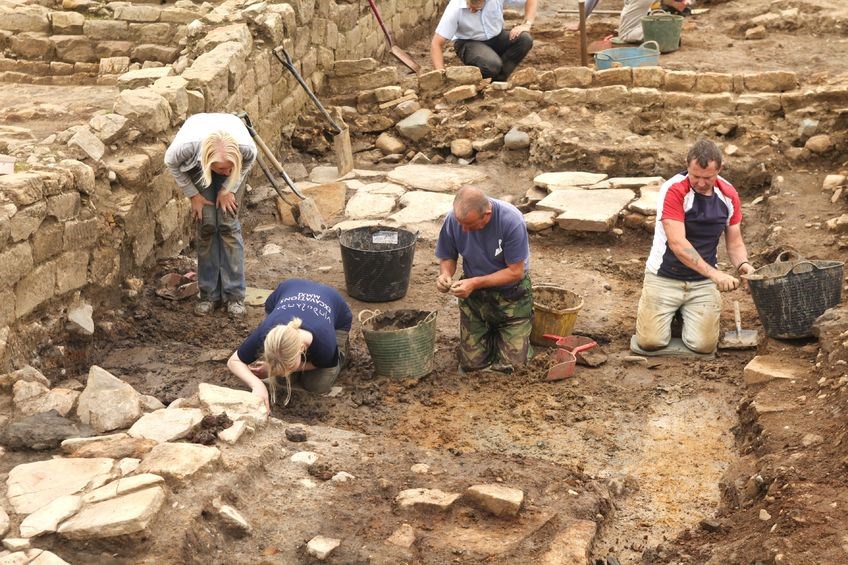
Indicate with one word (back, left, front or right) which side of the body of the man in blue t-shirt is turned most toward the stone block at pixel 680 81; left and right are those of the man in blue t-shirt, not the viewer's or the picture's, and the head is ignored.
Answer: back

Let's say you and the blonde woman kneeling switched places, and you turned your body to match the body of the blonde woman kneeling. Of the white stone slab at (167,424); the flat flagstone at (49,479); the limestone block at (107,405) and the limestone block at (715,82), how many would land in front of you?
3

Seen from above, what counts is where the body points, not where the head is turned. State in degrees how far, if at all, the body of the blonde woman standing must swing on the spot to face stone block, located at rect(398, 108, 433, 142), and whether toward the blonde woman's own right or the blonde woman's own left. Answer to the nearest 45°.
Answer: approximately 135° to the blonde woman's own left

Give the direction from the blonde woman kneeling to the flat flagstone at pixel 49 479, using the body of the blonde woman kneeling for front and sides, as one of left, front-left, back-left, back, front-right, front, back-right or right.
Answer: front

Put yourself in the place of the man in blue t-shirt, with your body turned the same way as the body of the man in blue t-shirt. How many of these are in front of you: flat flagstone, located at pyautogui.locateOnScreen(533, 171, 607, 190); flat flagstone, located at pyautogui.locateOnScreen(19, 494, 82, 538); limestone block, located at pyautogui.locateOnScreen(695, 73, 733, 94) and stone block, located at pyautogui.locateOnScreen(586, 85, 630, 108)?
1

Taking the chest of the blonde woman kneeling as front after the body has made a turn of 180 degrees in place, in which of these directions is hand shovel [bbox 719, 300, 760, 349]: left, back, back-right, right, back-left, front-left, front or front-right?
front-right

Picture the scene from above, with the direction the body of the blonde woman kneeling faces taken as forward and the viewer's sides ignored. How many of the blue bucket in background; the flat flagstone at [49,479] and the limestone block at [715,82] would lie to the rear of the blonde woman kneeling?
2

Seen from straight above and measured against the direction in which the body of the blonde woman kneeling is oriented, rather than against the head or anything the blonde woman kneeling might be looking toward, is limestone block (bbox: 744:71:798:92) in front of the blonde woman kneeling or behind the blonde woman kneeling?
behind

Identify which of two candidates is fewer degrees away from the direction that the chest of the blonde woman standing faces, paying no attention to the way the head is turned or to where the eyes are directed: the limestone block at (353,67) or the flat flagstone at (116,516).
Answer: the flat flagstone

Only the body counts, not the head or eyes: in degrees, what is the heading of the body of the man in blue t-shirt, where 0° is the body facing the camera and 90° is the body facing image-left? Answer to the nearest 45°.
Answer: approximately 45°

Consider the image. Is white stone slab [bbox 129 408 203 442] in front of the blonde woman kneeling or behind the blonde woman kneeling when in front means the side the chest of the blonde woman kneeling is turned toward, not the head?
in front

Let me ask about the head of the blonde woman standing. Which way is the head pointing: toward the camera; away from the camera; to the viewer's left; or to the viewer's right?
toward the camera

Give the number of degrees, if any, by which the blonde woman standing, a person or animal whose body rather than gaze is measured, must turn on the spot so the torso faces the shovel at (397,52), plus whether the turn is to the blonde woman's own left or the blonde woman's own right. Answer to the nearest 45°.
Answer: approximately 180°

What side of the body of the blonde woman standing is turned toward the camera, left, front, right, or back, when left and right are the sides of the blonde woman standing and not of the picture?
front

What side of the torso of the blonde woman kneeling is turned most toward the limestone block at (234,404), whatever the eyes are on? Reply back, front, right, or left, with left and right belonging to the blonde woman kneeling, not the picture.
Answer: front
